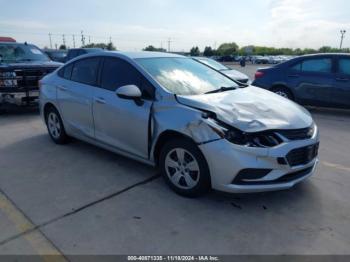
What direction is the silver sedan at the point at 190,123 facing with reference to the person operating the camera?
facing the viewer and to the right of the viewer

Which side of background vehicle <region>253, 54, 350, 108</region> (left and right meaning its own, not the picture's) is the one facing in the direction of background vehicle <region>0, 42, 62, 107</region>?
back

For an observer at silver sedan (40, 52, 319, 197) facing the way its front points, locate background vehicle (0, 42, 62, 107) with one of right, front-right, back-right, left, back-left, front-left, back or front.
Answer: back

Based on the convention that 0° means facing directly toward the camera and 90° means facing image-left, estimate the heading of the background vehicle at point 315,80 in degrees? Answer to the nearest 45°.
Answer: approximately 270°

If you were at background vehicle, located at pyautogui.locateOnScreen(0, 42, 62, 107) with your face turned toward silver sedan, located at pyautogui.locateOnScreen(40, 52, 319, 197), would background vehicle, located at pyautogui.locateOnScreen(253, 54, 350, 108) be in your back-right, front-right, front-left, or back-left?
front-left

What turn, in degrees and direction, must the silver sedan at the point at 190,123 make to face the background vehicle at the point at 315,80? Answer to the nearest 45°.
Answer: approximately 90° to its left
